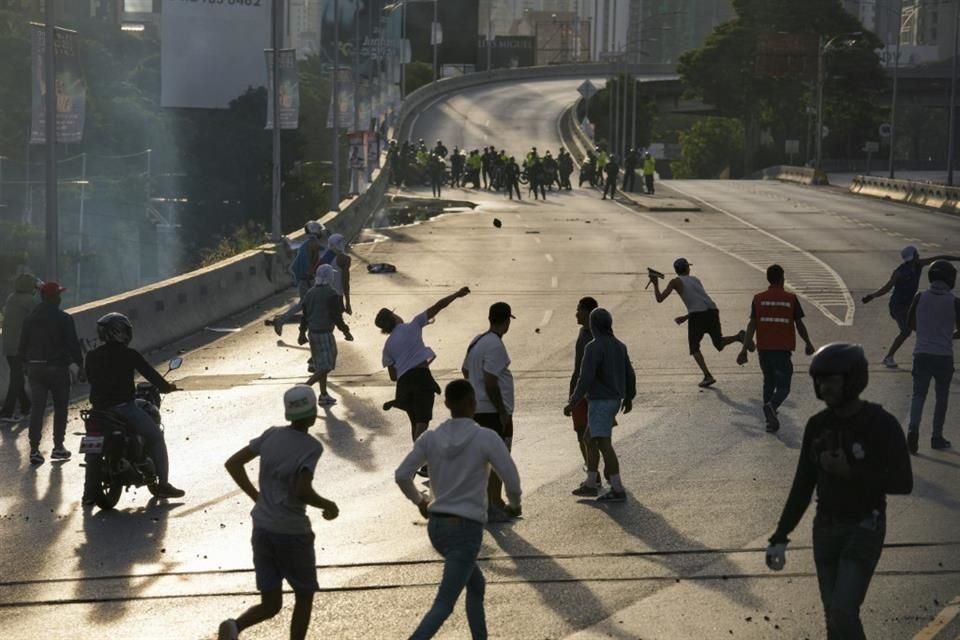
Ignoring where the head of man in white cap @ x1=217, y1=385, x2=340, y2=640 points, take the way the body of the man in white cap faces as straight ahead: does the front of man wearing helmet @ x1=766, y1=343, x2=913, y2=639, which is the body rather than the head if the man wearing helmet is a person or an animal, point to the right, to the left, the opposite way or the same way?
the opposite way

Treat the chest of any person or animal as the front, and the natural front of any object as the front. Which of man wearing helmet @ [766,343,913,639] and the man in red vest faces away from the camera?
the man in red vest

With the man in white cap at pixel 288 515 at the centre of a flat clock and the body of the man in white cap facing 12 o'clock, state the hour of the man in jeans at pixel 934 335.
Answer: The man in jeans is roughly at 12 o'clock from the man in white cap.

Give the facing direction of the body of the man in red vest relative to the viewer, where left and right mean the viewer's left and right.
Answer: facing away from the viewer

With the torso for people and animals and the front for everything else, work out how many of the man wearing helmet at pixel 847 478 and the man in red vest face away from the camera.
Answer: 1

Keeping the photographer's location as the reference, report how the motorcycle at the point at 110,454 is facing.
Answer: facing away from the viewer and to the right of the viewer

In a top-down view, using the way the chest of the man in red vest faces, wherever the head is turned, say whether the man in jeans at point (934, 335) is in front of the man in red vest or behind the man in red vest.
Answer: behind

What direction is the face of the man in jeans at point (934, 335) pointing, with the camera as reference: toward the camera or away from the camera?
away from the camera

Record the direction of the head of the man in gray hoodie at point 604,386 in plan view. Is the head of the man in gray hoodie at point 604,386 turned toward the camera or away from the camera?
away from the camera

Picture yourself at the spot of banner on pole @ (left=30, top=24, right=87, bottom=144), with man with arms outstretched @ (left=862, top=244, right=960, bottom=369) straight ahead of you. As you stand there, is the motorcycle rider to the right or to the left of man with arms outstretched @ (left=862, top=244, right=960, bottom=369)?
right
